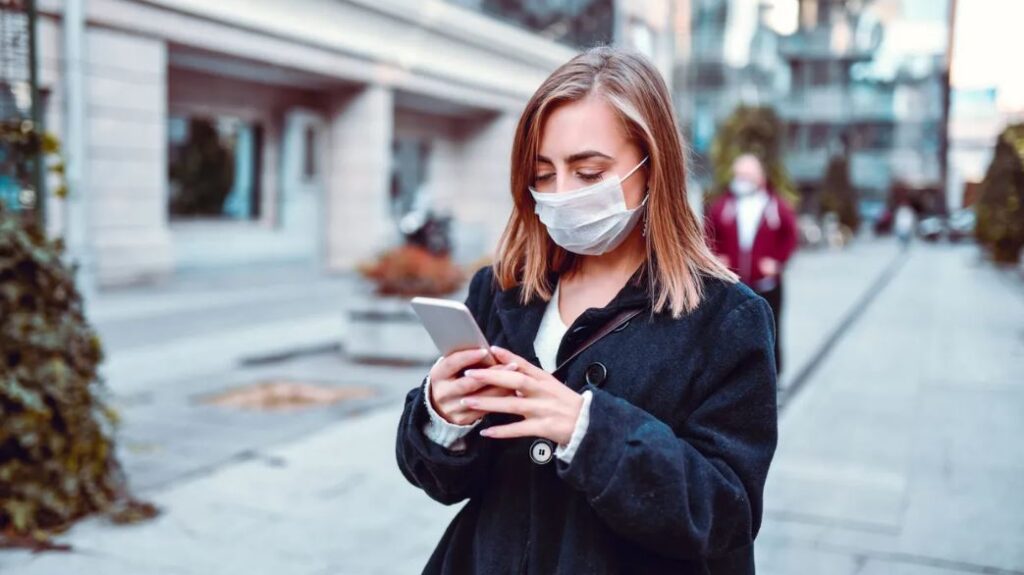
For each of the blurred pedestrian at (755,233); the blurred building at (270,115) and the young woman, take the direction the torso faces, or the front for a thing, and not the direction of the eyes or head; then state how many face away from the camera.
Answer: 0

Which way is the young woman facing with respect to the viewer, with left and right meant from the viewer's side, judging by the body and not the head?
facing the viewer and to the left of the viewer

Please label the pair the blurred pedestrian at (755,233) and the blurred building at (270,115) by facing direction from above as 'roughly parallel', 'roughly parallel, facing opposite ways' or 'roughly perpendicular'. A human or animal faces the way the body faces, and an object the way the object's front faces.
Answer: roughly perpendicular

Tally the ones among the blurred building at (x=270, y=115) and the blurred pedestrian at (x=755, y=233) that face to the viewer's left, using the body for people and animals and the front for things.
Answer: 0

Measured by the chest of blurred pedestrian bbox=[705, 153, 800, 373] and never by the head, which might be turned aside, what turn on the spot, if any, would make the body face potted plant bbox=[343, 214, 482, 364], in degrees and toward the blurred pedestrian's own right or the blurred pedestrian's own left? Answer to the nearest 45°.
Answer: approximately 90° to the blurred pedestrian's own right

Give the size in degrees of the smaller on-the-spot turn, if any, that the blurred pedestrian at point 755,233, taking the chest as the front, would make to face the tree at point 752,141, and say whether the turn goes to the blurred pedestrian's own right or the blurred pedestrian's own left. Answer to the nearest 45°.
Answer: approximately 180°

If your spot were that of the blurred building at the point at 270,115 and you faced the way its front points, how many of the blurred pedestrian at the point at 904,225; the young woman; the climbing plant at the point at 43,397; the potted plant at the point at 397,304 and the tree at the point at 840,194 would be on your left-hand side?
2

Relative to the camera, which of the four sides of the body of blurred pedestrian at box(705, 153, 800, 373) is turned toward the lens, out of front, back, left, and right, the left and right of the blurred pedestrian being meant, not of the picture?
front

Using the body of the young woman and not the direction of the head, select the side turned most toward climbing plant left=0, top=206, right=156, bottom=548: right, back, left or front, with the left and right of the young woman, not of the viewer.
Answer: right

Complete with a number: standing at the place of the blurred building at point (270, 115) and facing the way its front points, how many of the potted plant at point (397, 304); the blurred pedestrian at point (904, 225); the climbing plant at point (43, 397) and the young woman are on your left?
1

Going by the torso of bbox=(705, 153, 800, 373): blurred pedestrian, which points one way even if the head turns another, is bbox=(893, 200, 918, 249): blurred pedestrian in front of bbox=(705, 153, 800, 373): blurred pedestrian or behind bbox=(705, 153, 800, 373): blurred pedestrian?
behind
